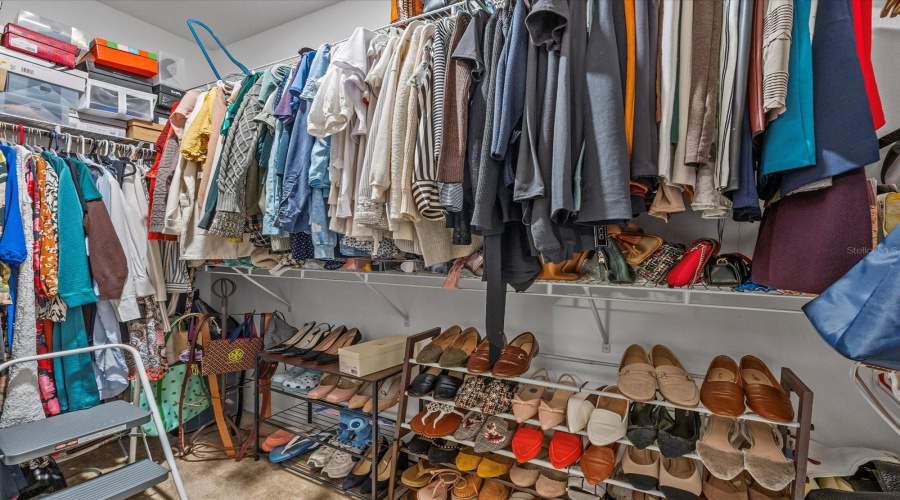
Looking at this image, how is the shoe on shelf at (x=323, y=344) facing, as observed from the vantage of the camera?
facing the viewer and to the left of the viewer

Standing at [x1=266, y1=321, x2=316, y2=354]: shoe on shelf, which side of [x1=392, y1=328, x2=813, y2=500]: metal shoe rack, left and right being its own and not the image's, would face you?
right

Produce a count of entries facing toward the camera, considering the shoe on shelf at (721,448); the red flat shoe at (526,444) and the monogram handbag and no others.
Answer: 3

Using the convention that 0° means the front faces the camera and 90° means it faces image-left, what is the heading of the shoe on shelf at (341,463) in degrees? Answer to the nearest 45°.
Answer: approximately 45°

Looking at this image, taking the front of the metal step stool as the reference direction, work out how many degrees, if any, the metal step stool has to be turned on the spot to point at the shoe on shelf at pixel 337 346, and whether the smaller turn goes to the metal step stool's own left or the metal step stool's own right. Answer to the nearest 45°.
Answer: approximately 45° to the metal step stool's own left

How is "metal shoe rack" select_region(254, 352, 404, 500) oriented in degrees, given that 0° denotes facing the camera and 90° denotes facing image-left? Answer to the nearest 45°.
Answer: approximately 45°

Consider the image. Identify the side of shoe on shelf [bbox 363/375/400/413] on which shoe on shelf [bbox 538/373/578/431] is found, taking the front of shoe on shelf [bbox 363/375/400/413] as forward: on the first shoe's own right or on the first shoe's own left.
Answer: on the first shoe's own left

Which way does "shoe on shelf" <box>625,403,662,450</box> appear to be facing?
toward the camera

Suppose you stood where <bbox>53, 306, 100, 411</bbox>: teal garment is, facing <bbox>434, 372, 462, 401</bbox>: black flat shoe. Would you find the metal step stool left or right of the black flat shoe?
right

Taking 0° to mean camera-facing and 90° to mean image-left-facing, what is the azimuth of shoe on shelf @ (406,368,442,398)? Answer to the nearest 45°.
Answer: approximately 45°

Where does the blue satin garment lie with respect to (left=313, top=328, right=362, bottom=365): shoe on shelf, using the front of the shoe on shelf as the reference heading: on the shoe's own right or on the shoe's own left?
on the shoe's own left

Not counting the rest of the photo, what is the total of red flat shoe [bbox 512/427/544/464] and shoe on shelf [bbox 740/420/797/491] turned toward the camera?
2

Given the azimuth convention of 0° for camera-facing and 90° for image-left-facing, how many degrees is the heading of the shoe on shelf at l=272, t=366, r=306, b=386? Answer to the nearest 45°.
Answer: approximately 45°

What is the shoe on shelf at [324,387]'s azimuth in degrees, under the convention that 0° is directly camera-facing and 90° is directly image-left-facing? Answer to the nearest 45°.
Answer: approximately 45°
